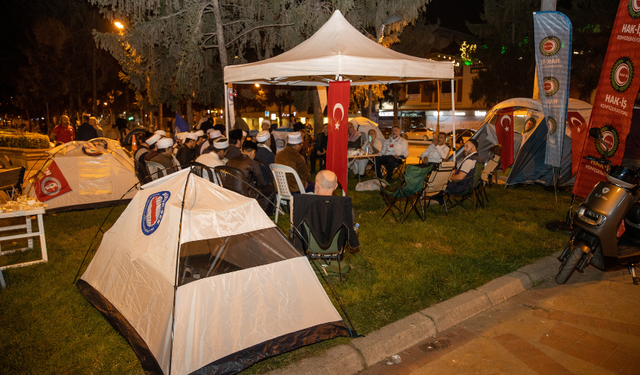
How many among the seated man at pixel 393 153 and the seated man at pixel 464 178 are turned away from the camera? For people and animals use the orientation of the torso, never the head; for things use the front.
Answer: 0

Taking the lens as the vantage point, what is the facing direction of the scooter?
facing the viewer and to the left of the viewer

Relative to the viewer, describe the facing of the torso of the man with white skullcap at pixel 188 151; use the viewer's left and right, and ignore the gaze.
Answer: facing away from the viewer and to the right of the viewer

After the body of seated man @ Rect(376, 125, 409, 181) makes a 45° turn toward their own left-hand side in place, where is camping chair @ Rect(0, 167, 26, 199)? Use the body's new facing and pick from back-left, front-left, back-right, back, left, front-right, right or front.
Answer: front-right

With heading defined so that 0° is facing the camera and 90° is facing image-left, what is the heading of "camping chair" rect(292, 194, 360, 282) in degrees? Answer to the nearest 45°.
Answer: approximately 180°

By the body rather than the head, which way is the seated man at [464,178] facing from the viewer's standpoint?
to the viewer's left

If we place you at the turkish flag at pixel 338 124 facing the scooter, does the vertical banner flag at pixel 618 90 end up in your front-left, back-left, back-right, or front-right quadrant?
front-left

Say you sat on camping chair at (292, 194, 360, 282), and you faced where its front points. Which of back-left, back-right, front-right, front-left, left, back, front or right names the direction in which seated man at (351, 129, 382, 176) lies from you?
front

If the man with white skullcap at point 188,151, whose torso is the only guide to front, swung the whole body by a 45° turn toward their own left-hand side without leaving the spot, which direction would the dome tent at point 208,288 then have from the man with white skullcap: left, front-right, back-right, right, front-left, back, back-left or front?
back

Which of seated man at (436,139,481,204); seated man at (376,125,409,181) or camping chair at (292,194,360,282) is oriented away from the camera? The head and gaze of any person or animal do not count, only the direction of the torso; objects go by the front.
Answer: the camping chair

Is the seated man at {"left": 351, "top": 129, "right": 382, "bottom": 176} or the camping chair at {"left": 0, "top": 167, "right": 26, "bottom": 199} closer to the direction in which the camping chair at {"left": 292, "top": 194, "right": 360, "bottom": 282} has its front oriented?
the seated man
